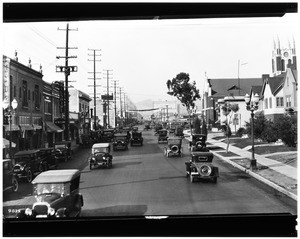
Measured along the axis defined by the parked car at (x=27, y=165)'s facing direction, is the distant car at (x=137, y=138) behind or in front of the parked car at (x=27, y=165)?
behind

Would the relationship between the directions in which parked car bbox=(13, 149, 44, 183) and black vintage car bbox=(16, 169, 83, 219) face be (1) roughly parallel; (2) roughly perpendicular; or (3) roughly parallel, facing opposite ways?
roughly parallel

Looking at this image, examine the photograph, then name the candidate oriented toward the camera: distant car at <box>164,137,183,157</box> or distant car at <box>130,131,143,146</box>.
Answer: distant car at <box>130,131,143,146</box>

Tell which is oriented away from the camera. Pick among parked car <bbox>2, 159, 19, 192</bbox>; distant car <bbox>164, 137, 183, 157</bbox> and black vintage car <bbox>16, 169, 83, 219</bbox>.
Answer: the distant car

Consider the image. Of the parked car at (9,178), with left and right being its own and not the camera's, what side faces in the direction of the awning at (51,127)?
back

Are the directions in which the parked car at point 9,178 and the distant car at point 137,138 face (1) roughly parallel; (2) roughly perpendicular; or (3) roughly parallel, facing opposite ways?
roughly parallel

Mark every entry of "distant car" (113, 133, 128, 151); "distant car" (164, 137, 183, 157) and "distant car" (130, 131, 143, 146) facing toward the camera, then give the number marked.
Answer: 2

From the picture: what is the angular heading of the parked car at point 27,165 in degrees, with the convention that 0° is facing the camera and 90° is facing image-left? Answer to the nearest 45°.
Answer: approximately 45°

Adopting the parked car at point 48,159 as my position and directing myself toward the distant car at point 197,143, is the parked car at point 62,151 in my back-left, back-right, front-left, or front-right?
front-left

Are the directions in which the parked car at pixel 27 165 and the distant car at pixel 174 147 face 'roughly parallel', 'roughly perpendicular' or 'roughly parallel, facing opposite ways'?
roughly parallel, facing opposite ways

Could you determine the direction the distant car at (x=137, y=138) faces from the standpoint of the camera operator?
facing the viewer

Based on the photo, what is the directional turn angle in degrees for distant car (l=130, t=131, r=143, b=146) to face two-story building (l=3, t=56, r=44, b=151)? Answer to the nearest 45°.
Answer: approximately 45° to its right

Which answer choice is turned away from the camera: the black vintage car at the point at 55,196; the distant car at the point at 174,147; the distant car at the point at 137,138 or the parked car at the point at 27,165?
the distant car at the point at 174,147

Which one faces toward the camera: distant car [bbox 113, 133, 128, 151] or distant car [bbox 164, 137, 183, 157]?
distant car [bbox 113, 133, 128, 151]

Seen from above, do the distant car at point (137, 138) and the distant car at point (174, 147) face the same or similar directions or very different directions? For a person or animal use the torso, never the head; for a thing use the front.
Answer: very different directions

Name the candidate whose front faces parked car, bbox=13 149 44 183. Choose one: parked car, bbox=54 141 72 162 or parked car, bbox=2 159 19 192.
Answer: parked car, bbox=54 141 72 162

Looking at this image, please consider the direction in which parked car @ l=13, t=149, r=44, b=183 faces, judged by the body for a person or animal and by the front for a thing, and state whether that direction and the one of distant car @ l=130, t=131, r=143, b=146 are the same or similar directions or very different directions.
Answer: same or similar directions

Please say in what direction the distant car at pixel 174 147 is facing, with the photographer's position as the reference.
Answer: facing away from the viewer

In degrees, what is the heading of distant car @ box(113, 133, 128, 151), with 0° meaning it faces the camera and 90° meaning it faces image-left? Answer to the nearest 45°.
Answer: approximately 0°
